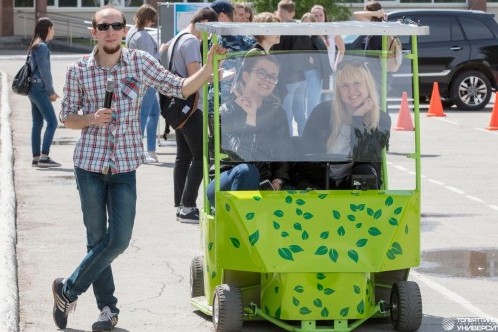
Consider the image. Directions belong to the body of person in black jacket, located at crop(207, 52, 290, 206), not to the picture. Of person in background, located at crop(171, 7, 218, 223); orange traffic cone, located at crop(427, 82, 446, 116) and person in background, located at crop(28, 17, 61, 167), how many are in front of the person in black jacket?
0

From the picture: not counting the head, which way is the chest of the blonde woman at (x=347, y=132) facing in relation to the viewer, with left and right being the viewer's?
facing the viewer

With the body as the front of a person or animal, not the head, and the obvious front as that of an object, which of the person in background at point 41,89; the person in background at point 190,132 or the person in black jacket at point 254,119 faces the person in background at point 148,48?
the person in background at point 41,89

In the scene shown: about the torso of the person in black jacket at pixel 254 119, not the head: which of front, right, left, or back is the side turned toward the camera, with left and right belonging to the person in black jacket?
front

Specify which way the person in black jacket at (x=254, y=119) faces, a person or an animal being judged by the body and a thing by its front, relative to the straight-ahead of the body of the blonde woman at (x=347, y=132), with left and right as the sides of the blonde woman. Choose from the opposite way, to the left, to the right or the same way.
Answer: the same way

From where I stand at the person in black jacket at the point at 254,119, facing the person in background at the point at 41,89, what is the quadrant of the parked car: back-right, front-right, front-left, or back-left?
front-right

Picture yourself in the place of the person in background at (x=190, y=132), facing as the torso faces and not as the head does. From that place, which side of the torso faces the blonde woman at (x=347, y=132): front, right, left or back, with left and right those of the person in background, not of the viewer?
right

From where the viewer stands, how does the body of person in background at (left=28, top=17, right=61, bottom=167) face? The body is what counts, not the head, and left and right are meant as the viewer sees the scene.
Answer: facing to the right of the viewer

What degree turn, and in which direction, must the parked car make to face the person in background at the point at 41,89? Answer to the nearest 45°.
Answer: approximately 45° to its left

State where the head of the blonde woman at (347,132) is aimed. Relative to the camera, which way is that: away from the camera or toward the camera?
toward the camera
